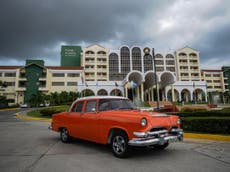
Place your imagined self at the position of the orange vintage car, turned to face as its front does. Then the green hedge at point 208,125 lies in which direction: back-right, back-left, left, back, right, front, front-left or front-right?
left

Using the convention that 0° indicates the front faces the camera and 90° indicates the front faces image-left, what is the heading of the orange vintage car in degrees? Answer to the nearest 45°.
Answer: approximately 315°
